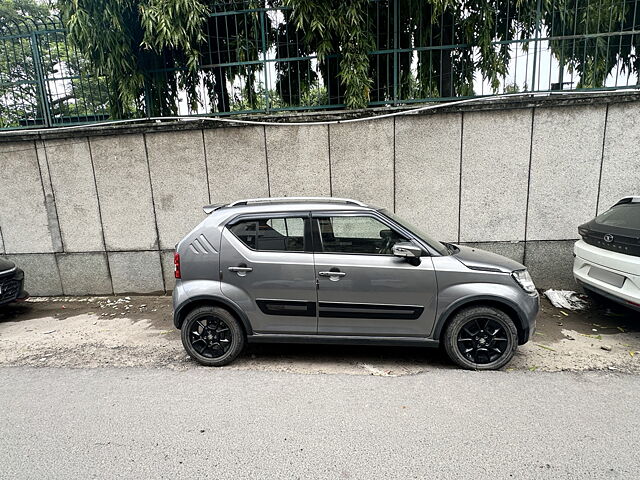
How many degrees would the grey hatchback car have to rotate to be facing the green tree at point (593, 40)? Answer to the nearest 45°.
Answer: approximately 45° to its left

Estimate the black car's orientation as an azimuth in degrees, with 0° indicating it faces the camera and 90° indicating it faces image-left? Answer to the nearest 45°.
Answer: approximately 315°

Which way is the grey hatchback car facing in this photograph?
to the viewer's right

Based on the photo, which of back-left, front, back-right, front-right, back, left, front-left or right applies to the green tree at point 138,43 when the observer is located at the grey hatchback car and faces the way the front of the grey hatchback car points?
back-left

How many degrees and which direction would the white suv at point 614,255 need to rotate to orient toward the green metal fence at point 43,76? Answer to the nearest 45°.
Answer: approximately 135° to its left

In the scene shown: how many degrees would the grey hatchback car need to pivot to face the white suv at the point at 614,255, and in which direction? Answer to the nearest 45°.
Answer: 0° — it already faces it

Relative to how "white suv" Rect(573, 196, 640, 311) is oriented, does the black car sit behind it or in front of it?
behind

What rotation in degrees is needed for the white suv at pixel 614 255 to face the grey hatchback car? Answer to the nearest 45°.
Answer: approximately 180°

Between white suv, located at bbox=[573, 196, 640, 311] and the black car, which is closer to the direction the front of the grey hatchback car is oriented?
the white suv
